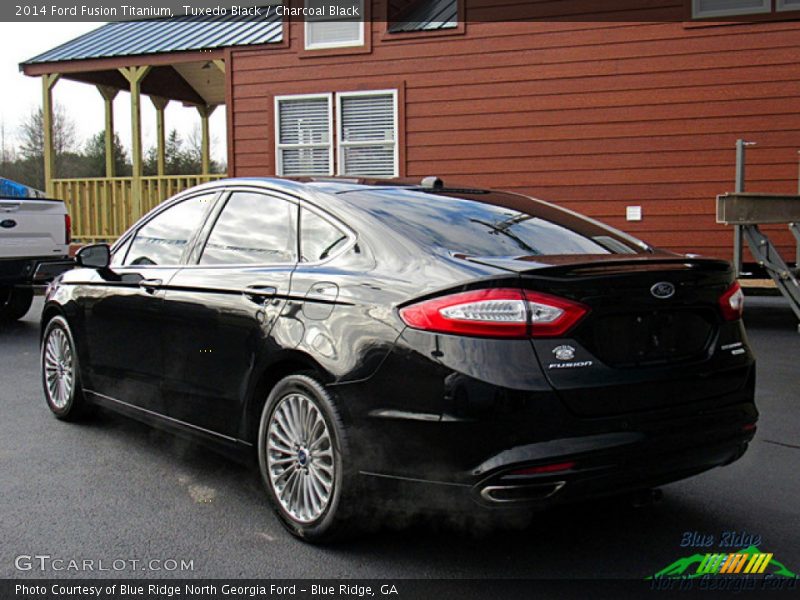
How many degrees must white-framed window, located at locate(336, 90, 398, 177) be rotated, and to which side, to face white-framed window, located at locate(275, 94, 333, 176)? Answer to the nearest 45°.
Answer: approximately 135° to its right

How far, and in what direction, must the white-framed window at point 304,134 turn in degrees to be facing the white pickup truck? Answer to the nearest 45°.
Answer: approximately 45° to its right

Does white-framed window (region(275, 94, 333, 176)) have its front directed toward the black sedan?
yes

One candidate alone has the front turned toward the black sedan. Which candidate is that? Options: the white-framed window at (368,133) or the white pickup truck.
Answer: the white-framed window

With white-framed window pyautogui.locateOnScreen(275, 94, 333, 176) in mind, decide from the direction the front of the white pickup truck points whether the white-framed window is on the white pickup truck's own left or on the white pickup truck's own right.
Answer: on the white pickup truck's own right

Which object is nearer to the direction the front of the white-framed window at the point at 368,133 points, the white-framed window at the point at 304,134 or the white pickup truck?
the white pickup truck

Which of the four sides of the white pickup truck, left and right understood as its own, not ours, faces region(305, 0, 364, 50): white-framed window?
right

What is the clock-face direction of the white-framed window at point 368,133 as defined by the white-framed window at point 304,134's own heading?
the white-framed window at point 368,133 is roughly at 10 o'clock from the white-framed window at point 304,134.

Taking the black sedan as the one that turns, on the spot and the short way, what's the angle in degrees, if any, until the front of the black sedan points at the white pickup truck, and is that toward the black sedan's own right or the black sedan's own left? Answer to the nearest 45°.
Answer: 0° — it already faces it

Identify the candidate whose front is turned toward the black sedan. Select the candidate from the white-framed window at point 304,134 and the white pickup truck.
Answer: the white-framed window

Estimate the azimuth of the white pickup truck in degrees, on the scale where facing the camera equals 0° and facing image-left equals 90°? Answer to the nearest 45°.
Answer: approximately 135°

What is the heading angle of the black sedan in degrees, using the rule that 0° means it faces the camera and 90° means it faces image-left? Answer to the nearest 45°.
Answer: approximately 135°

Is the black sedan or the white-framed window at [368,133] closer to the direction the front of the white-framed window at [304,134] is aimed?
the black sedan
